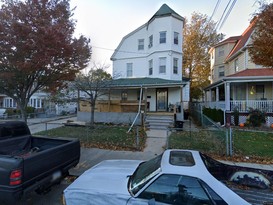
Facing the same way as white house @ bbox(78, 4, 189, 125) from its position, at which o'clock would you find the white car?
The white car is roughly at 12 o'clock from the white house.

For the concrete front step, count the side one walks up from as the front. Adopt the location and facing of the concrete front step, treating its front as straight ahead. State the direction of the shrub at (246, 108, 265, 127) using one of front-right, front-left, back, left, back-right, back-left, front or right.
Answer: left

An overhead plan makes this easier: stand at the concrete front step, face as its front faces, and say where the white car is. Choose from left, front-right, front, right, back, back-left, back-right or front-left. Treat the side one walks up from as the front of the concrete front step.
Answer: front

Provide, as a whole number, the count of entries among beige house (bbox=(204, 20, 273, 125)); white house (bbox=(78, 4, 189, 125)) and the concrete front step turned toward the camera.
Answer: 3

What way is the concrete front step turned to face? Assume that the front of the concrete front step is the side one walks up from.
toward the camera

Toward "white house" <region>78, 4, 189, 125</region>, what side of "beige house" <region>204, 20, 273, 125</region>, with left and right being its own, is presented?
right

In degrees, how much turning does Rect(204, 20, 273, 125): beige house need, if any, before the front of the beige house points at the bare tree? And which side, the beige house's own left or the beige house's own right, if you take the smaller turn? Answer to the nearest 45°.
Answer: approximately 45° to the beige house's own right
